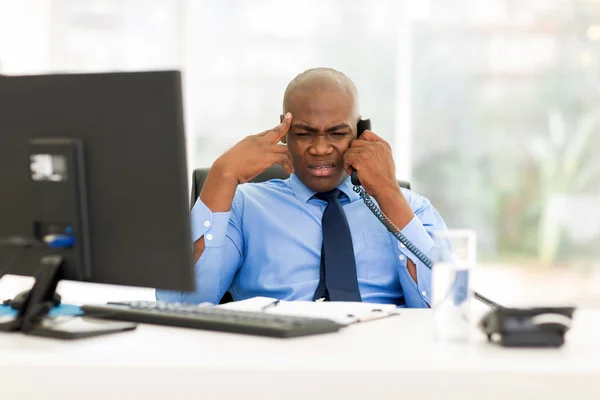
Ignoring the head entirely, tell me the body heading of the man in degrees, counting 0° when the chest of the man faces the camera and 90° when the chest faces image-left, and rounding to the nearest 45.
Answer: approximately 0°

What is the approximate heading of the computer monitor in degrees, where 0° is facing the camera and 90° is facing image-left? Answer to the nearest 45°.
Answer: approximately 225°

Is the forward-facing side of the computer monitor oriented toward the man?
yes

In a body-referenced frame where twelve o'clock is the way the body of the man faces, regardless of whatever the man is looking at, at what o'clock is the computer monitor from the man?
The computer monitor is roughly at 1 o'clock from the man.

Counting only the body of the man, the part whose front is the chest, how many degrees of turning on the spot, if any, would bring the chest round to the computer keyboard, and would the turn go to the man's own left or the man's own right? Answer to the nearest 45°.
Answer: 0° — they already face it

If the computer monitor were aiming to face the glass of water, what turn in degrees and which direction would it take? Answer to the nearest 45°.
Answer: approximately 90° to its right

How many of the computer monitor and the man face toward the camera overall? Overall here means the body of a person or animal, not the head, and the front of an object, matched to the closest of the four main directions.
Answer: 1
